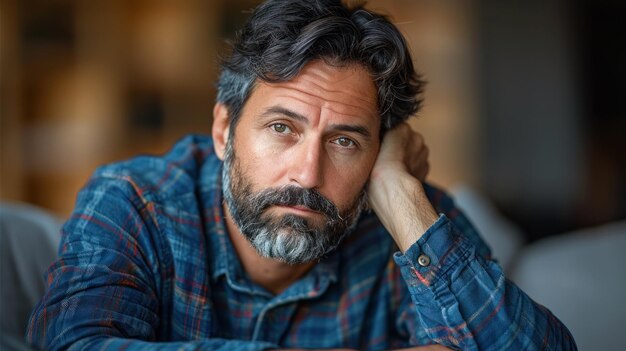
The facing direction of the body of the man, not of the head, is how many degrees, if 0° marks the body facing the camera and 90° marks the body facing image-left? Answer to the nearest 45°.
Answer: approximately 0°
